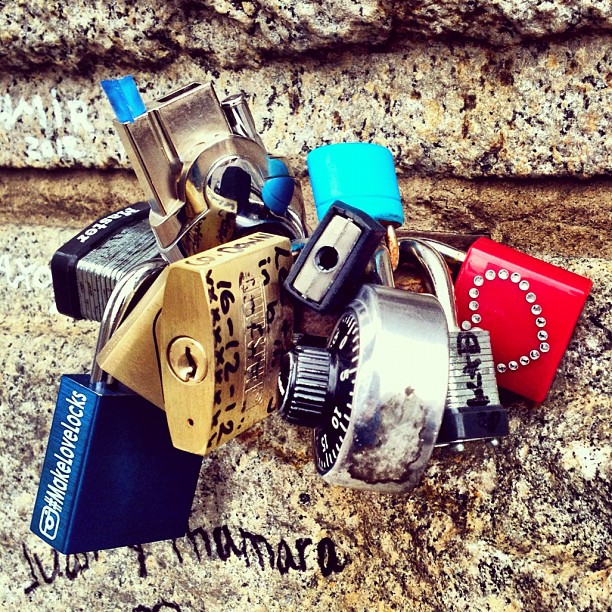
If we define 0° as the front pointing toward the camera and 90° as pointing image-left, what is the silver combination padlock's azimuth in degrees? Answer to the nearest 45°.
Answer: approximately 90°
